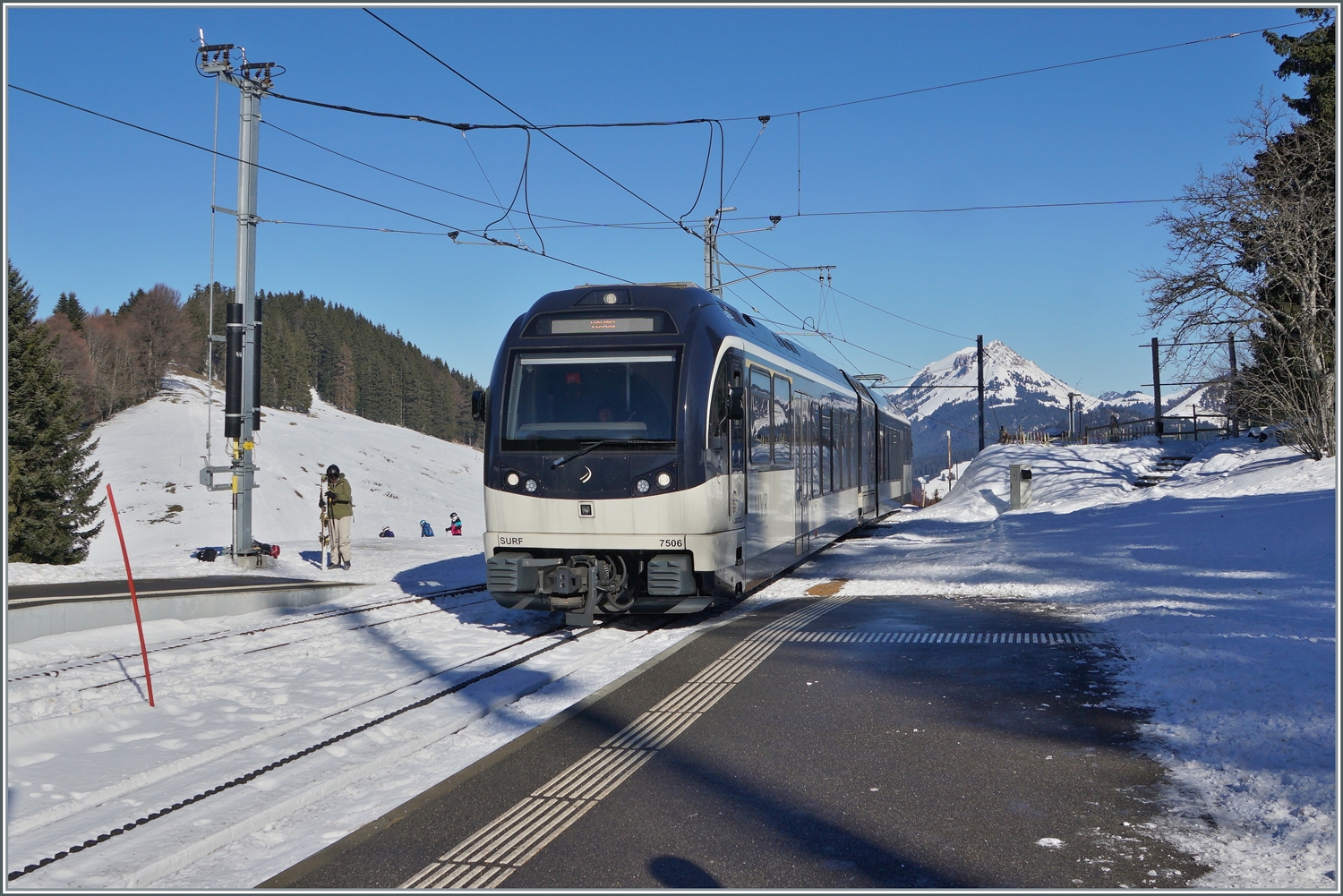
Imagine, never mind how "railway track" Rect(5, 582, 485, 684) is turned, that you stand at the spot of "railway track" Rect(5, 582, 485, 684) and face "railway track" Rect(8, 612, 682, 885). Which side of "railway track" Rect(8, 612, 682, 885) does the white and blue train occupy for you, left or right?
left

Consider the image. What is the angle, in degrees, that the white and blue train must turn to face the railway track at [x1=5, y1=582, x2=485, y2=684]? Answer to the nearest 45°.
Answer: approximately 45° to its right

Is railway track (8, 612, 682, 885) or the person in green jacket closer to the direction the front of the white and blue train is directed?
the railway track

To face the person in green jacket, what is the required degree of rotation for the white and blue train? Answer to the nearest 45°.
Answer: approximately 90° to its right

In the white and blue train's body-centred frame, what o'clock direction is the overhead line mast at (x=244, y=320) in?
The overhead line mast is roughly at 3 o'clock from the white and blue train.

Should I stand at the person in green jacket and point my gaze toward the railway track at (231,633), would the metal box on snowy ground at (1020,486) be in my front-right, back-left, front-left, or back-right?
back-left

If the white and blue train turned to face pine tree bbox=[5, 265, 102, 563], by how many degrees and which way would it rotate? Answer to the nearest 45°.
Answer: approximately 90° to its right

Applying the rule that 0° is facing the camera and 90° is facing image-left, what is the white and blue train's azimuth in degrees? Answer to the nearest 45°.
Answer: approximately 45°
